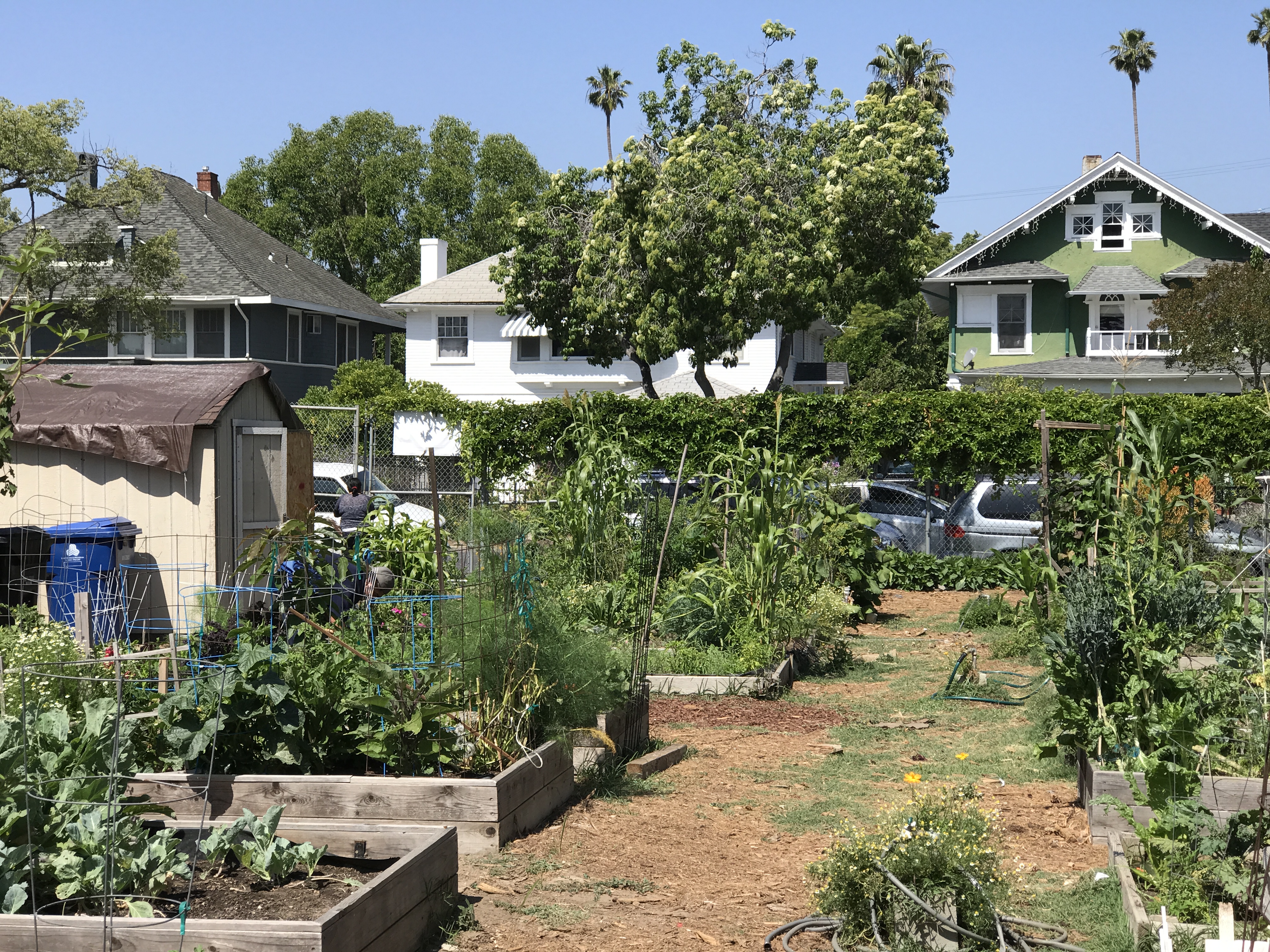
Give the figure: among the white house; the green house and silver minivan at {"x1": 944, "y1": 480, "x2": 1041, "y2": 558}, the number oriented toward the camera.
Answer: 2

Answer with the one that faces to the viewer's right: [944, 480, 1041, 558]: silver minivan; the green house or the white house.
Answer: the silver minivan

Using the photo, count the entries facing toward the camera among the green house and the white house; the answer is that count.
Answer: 2

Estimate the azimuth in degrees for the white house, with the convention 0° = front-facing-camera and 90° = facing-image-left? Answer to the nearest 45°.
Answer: approximately 0°

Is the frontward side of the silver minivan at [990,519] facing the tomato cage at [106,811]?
no

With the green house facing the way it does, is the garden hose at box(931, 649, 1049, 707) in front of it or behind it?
in front

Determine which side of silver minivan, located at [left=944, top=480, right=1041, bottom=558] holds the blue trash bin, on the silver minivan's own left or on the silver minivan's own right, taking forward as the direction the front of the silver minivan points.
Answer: on the silver minivan's own right

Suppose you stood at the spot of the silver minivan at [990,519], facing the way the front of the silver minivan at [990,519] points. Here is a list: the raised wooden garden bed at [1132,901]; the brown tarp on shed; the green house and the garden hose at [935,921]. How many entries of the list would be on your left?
1

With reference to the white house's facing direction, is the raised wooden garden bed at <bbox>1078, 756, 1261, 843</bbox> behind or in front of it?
in front

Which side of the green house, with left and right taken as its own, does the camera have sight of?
front

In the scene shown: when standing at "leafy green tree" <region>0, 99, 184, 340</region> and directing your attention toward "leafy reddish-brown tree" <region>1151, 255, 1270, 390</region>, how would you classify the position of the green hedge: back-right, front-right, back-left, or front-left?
front-right

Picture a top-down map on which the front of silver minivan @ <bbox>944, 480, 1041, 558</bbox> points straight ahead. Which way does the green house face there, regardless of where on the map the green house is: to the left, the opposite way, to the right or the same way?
to the right

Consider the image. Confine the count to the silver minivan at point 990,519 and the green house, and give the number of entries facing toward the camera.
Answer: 1

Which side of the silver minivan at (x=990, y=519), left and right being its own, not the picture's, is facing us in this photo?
right

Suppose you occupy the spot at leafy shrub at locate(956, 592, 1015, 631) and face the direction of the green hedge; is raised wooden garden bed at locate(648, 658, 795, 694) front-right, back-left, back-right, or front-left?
back-left

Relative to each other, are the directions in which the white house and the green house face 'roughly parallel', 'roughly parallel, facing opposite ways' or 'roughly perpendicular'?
roughly parallel

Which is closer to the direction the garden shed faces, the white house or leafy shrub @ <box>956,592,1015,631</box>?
the leafy shrub

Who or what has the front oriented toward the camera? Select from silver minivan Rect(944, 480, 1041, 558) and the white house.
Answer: the white house
